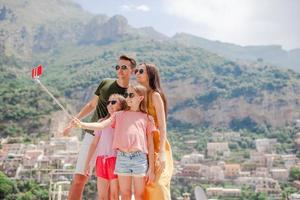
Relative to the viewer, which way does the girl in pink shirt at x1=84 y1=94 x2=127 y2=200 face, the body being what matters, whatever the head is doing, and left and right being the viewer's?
facing the viewer and to the left of the viewer

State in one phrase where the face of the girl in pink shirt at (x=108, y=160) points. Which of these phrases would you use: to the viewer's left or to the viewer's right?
to the viewer's left

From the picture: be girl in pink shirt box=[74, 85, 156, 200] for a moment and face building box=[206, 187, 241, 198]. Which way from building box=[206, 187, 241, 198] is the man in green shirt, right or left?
left

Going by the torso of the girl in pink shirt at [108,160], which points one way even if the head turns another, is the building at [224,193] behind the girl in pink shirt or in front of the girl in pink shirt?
behind

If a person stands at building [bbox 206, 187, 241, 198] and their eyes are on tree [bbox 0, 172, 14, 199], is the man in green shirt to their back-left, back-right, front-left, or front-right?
front-left

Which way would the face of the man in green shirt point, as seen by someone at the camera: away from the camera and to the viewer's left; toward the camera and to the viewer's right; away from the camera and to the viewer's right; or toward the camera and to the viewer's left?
toward the camera and to the viewer's left

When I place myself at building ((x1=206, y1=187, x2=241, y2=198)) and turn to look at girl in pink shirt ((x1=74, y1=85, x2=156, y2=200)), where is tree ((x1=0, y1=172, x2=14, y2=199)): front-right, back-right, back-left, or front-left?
front-right

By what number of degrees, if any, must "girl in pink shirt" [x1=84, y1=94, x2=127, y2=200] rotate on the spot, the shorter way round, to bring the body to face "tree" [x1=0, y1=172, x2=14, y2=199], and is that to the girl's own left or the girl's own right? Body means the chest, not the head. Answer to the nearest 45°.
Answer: approximately 135° to the girl's own right
